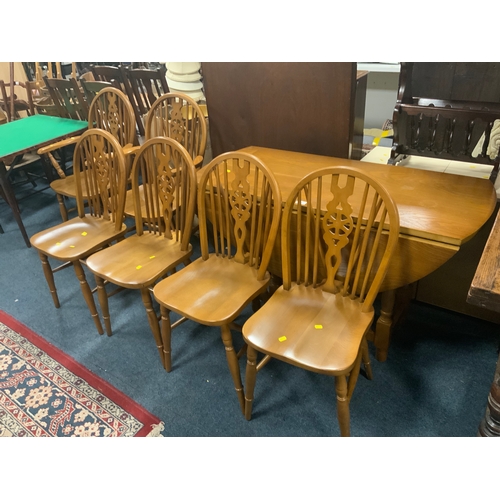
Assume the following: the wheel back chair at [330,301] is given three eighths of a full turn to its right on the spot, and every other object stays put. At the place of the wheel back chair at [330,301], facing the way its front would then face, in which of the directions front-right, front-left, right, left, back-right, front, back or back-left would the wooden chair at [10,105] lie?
front-left

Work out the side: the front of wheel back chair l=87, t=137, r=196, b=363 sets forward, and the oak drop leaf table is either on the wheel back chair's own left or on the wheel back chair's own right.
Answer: on the wheel back chair's own left

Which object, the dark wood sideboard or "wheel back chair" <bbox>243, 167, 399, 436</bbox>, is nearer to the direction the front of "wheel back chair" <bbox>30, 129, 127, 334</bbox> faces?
the wheel back chair

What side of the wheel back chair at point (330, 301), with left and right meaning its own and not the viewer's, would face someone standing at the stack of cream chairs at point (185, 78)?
right

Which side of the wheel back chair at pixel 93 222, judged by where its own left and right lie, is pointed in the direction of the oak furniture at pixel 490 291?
left

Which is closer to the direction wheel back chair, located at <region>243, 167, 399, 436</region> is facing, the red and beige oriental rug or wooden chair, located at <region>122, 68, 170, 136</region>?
the red and beige oriental rug

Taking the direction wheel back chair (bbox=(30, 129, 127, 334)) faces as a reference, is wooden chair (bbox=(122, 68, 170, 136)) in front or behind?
behind

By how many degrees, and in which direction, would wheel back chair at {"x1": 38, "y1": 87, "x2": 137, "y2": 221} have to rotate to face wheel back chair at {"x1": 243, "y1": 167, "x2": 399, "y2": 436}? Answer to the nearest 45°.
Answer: approximately 45° to its left

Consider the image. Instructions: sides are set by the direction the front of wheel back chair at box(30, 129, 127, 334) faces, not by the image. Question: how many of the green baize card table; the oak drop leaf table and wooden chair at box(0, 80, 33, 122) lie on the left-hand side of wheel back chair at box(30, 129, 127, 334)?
1

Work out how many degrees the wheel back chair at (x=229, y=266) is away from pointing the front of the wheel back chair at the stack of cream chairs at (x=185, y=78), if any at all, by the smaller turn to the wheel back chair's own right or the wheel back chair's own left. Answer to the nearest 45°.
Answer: approximately 135° to the wheel back chair's own right

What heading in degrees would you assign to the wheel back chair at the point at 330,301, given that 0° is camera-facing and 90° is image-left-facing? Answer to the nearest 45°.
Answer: approximately 45°

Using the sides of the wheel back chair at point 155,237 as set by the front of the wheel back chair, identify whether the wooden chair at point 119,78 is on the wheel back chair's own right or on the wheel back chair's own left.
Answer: on the wheel back chair's own right

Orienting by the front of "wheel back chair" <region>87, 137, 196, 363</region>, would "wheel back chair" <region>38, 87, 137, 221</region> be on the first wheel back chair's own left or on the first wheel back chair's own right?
on the first wheel back chair's own right
